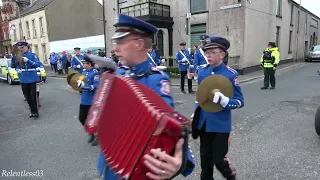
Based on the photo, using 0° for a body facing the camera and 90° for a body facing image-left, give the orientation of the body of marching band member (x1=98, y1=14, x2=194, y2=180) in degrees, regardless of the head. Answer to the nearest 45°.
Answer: approximately 45°

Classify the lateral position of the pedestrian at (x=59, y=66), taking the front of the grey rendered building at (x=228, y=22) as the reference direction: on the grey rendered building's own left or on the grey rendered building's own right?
on the grey rendered building's own right

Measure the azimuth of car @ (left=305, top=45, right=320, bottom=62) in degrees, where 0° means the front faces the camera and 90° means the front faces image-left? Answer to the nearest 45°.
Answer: approximately 45°

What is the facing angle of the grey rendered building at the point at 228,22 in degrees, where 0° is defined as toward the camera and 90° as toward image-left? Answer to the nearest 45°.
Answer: approximately 45°

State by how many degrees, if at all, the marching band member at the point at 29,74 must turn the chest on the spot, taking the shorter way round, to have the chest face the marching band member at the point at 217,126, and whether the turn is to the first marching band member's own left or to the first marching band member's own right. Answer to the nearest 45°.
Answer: approximately 45° to the first marching band member's own left

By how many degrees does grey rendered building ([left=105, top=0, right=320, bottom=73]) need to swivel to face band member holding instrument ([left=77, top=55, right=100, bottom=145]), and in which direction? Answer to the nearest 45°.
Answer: approximately 45° to its left

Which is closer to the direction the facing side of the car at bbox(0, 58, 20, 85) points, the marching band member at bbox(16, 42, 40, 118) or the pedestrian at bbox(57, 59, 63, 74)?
the marching band member

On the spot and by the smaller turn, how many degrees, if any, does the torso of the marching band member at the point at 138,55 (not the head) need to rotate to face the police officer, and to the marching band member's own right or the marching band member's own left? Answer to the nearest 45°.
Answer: approximately 180°
